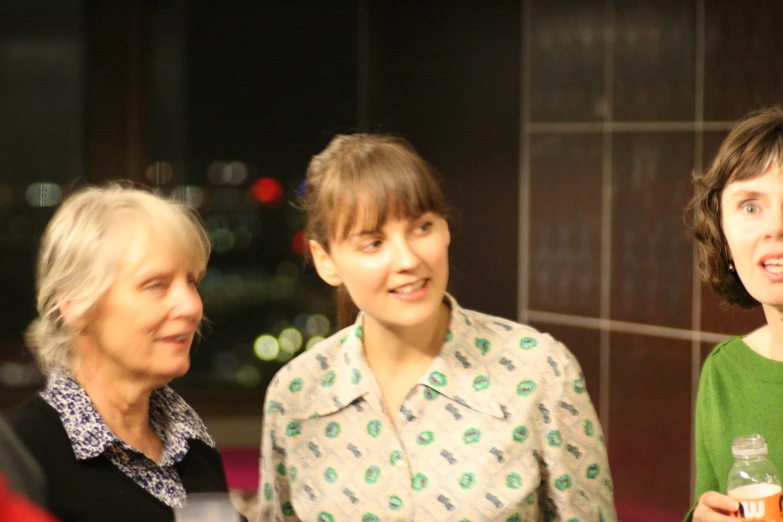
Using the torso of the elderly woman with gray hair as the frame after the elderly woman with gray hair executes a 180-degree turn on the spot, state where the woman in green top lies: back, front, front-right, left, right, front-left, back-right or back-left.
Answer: back-right

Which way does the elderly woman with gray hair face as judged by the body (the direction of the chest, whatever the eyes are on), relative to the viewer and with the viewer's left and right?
facing the viewer and to the right of the viewer
